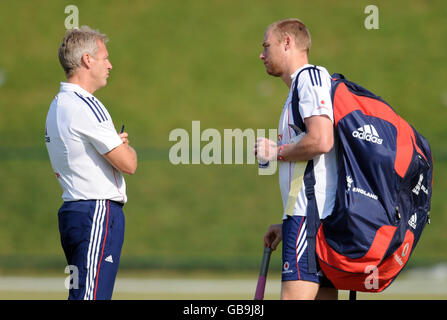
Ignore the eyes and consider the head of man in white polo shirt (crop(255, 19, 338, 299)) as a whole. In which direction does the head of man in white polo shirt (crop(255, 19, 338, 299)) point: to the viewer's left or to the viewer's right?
to the viewer's left

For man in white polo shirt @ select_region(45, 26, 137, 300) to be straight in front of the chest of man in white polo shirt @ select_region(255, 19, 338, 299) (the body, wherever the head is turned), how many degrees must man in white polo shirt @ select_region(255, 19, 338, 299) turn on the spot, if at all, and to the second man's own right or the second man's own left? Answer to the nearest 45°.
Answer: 0° — they already face them

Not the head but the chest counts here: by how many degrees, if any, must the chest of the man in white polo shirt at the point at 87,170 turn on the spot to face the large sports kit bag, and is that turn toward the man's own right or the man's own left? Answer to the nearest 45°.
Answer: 0° — they already face it

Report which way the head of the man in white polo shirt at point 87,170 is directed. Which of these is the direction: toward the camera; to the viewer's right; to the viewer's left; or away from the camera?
to the viewer's right

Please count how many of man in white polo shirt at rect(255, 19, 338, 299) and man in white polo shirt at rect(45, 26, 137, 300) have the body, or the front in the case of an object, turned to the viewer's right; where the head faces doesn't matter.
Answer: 1

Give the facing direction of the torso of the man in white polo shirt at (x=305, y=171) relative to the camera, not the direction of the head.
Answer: to the viewer's left

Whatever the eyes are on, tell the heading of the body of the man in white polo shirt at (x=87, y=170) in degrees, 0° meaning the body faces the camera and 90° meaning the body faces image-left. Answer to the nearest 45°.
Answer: approximately 270°

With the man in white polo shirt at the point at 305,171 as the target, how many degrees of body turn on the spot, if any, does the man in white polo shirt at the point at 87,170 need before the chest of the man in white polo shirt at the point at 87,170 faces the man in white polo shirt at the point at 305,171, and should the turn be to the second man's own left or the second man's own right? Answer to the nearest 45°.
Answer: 0° — they already face them

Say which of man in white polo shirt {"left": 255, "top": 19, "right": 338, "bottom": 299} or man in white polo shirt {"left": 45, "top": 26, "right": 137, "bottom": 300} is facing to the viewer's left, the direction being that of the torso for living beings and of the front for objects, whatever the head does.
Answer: man in white polo shirt {"left": 255, "top": 19, "right": 338, "bottom": 299}

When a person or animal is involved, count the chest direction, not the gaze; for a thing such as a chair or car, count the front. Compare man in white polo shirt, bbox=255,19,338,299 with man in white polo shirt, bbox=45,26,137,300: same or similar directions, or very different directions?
very different directions
